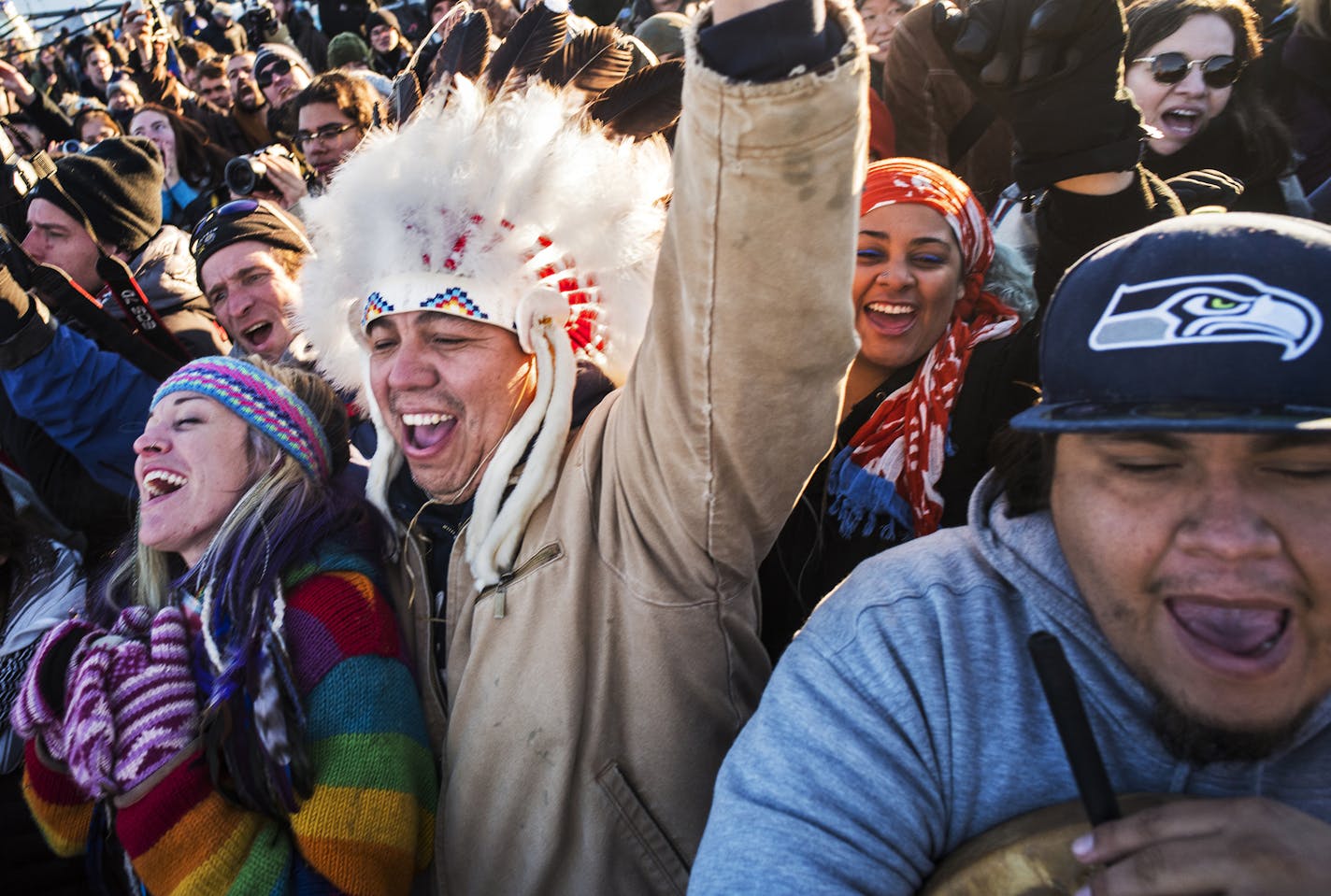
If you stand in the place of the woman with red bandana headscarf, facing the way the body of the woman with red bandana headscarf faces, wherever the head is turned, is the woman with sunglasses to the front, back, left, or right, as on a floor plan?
back

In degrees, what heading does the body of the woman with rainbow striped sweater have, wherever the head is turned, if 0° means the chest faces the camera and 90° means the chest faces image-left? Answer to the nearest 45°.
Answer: approximately 45°

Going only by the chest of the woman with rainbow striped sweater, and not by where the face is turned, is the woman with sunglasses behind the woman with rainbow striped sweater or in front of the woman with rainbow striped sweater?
behind

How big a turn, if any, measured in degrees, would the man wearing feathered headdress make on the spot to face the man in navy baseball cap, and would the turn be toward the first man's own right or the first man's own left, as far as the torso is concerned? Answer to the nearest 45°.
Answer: approximately 90° to the first man's own left

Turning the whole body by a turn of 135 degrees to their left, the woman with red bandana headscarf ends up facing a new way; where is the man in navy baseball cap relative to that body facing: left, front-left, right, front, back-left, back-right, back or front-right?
right

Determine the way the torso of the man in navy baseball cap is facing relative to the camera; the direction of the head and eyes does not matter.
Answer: toward the camera

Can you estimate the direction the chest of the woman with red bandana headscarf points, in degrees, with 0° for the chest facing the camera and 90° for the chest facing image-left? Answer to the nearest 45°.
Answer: approximately 45°

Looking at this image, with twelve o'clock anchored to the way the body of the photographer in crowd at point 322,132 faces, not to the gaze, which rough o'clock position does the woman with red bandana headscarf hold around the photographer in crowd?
The woman with red bandana headscarf is roughly at 10 o'clock from the photographer in crowd.

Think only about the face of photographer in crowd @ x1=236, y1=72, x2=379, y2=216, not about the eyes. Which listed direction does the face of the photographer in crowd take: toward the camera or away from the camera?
toward the camera

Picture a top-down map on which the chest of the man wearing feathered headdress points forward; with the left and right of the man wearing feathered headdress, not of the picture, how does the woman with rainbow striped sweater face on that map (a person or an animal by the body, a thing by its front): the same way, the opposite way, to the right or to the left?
the same way

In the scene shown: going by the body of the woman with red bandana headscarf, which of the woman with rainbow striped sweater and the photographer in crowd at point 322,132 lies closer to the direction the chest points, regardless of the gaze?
the woman with rainbow striped sweater

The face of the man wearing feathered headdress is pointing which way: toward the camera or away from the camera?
toward the camera

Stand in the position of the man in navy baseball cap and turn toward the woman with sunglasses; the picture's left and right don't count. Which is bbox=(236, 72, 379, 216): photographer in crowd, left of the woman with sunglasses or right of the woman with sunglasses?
left

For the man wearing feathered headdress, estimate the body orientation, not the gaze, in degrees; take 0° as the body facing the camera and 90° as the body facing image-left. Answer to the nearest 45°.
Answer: approximately 45°

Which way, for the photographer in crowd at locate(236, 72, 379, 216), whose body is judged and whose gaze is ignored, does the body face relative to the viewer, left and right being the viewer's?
facing the viewer and to the left of the viewer

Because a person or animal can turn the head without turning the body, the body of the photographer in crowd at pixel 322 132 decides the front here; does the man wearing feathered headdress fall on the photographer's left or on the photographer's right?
on the photographer's left

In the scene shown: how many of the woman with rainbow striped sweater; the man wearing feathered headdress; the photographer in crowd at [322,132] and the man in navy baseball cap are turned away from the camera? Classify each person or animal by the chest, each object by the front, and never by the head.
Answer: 0
